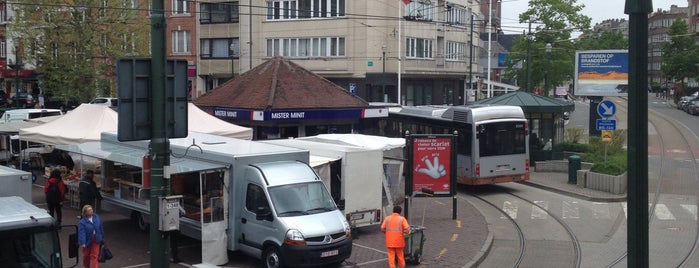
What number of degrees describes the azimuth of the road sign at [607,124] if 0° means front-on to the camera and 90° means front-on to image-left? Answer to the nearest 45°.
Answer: approximately 0°

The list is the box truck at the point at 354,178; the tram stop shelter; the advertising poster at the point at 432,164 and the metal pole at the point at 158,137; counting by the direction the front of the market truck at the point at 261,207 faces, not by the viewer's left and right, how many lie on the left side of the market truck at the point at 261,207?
3

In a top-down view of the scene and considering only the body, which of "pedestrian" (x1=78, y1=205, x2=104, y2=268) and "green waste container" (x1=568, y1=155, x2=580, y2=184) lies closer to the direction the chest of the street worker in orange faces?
the green waste container

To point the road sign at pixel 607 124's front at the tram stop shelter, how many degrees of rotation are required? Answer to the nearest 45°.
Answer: approximately 135° to its right

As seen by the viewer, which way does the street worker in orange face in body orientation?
away from the camera

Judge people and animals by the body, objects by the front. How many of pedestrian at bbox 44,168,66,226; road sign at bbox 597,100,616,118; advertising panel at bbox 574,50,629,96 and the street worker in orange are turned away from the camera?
2

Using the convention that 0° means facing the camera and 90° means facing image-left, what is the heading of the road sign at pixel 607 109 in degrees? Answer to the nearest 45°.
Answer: approximately 0°
